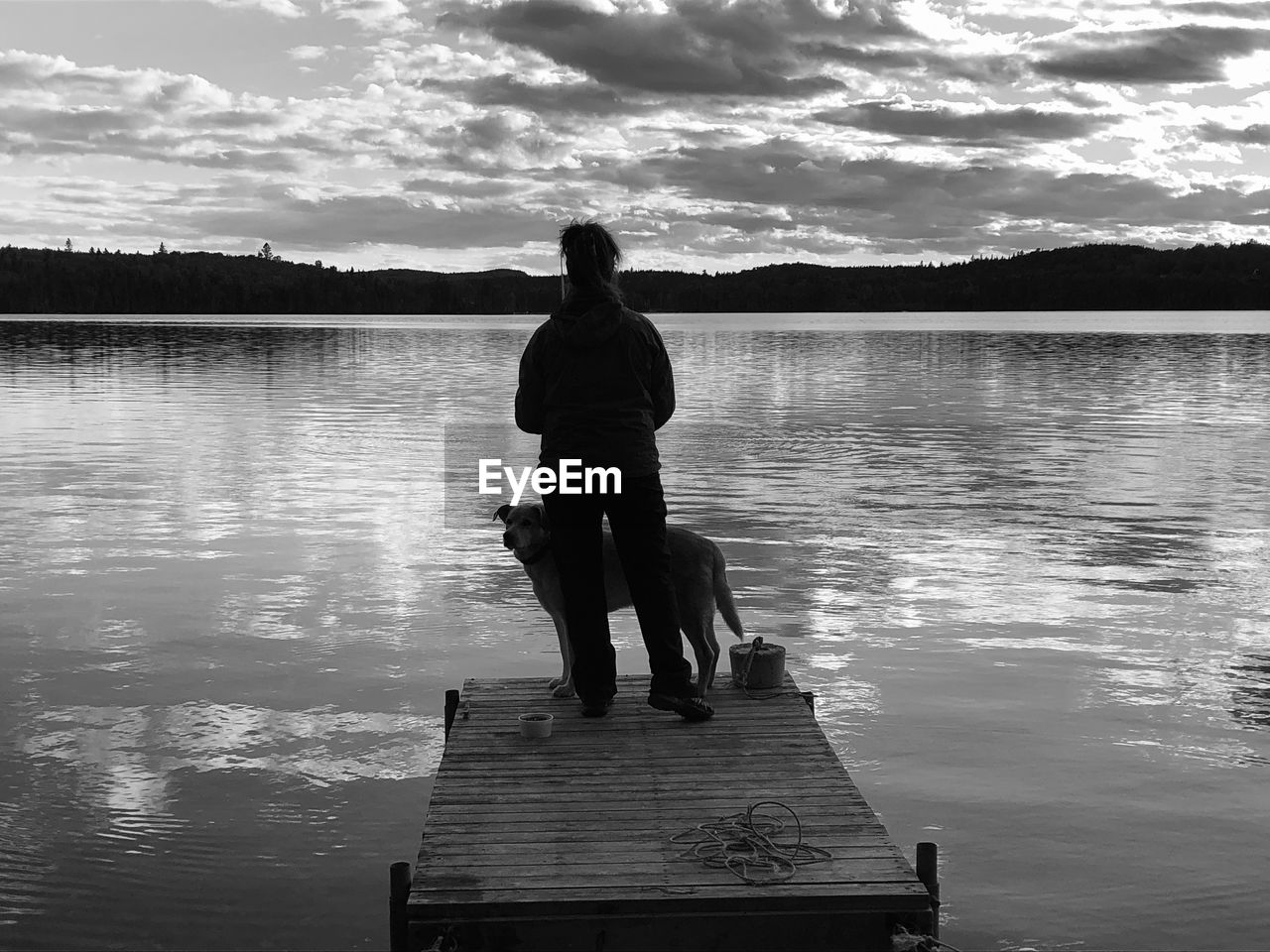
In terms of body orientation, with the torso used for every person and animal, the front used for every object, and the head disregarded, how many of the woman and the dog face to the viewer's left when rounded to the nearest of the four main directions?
1

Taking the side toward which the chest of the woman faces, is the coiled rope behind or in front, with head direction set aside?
behind

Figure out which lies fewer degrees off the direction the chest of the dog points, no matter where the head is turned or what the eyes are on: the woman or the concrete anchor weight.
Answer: the woman

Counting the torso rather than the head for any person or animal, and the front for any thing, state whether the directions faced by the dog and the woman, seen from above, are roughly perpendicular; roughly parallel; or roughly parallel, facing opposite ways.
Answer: roughly perpendicular

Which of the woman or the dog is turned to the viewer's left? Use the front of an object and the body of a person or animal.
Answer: the dog

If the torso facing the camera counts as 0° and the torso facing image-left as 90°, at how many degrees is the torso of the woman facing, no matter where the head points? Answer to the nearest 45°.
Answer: approximately 180°

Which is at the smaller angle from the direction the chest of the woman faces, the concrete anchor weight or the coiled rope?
the concrete anchor weight

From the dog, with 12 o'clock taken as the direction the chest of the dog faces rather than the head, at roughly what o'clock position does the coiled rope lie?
The coiled rope is roughly at 9 o'clock from the dog.

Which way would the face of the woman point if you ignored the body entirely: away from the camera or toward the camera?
away from the camera

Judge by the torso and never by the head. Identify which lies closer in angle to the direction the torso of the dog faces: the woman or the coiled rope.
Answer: the woman

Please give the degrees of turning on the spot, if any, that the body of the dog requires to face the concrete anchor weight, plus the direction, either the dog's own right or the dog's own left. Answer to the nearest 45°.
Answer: approximately 135° to the dog's own right

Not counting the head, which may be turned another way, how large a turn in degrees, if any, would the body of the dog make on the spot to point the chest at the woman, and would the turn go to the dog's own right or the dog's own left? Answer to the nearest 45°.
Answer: approximately 45° to the dog's own left

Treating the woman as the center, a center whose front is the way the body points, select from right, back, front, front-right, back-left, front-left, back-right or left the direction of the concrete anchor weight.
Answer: front-right

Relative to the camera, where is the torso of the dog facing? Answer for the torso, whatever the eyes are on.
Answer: to the viewer's left
